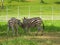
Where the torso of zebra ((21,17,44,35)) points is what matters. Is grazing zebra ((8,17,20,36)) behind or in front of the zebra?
in front

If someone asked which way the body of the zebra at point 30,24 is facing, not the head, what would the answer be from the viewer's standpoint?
to the viewer's left
